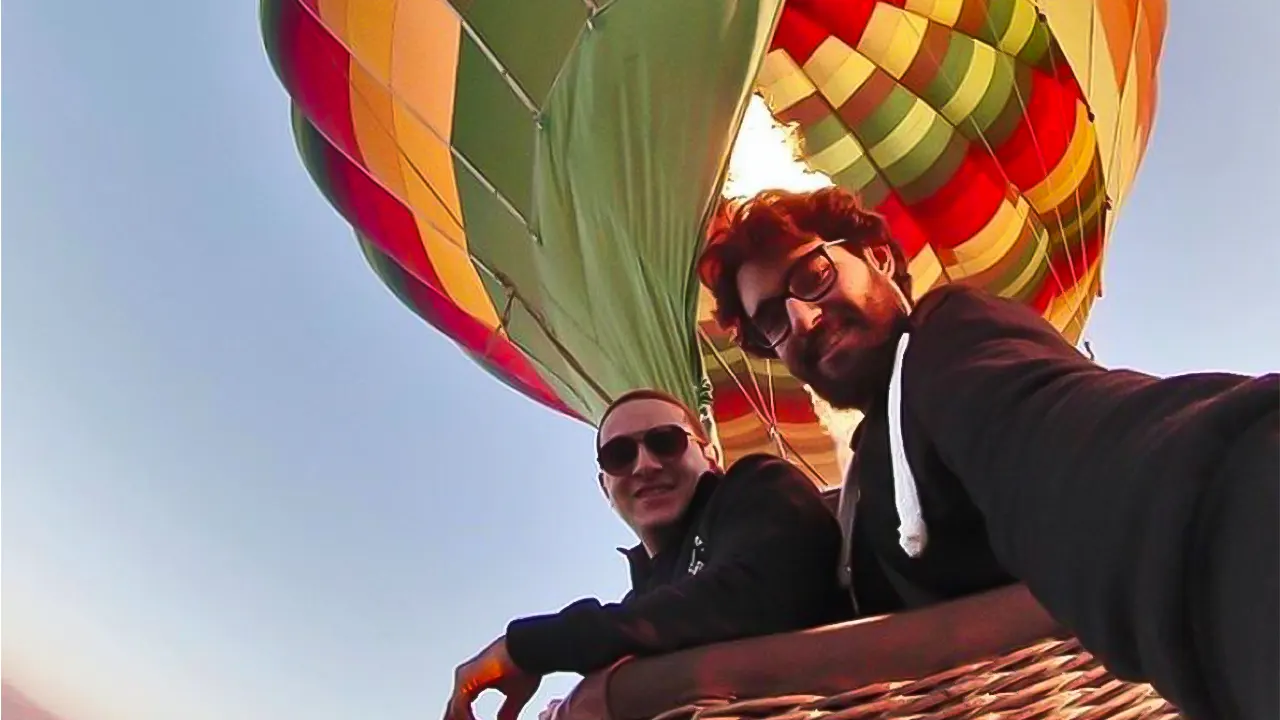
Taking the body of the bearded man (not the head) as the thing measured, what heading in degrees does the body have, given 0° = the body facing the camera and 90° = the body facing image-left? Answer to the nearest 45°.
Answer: approximately 45°
